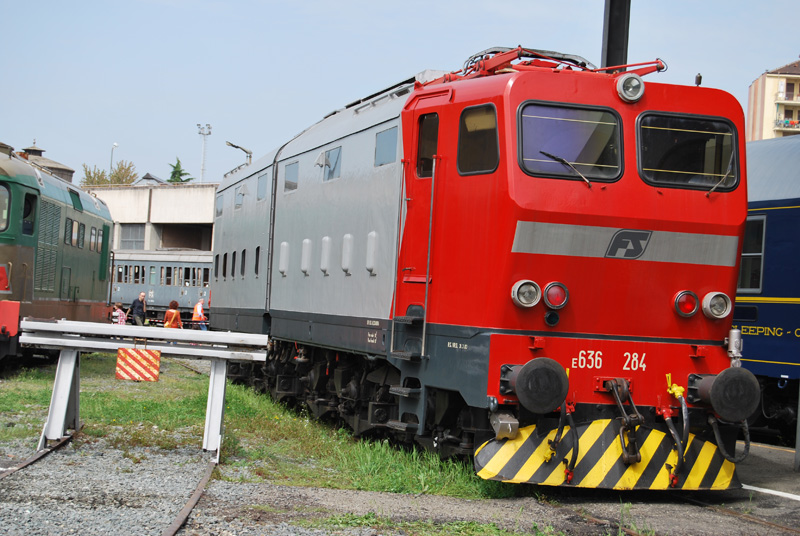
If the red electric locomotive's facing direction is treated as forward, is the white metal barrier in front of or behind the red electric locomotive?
in front

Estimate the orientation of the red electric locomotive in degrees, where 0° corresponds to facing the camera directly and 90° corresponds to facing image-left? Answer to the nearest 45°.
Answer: approximately 315°

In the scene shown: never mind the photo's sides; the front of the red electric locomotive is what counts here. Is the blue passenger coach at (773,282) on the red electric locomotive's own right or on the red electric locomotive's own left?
on the red electric locomotive's own left

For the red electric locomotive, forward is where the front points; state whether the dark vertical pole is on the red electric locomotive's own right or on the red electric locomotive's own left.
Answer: on the red electric locomotive's own left
